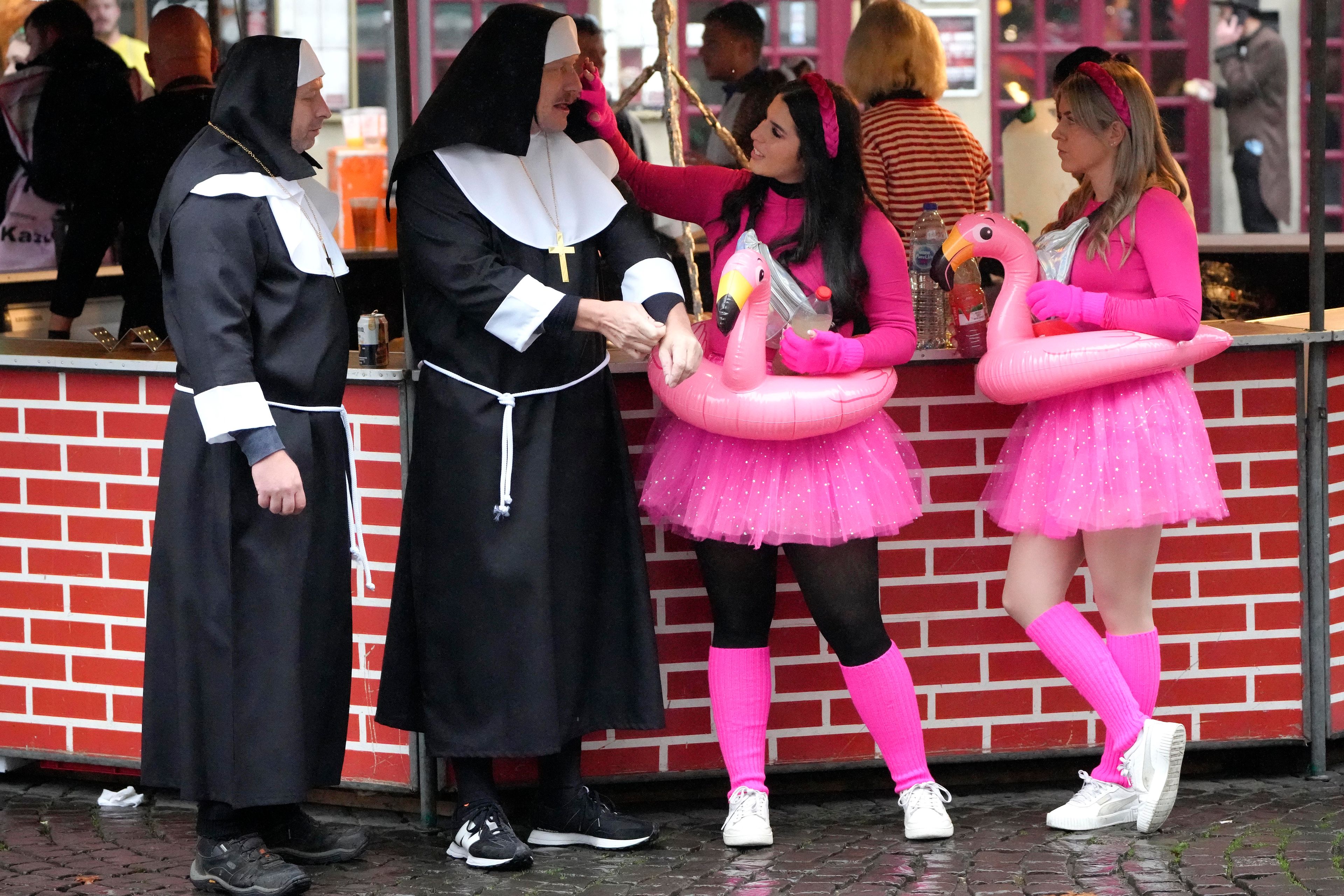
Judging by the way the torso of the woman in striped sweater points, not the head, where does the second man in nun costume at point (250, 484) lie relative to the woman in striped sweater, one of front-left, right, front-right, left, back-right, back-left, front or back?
back-left

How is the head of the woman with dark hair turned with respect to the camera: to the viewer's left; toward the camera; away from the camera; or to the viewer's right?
to the viewer's left

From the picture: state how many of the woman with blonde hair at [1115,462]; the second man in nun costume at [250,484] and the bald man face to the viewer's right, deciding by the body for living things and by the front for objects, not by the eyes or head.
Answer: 1

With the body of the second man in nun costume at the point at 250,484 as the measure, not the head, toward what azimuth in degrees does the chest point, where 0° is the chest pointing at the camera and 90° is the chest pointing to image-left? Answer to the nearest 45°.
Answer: approximately 270°

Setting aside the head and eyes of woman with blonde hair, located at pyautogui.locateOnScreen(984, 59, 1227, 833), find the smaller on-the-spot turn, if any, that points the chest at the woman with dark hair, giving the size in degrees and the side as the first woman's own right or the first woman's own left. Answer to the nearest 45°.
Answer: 0° — they already face them

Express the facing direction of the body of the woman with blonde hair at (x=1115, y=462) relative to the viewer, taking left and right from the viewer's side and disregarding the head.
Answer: facing to the left of the viewer

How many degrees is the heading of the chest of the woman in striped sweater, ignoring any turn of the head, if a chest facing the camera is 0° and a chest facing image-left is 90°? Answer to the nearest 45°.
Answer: approximately 180°

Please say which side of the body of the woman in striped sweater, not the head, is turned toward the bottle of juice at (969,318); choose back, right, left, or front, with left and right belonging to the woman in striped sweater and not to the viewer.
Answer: back

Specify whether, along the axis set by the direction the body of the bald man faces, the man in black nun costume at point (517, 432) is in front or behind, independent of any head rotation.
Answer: behind

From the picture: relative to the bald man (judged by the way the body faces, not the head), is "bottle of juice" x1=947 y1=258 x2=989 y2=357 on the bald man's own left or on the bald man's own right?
on the bald man's own right

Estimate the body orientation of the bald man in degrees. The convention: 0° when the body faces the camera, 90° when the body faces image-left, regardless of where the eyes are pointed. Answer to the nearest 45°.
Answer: approximately 180°

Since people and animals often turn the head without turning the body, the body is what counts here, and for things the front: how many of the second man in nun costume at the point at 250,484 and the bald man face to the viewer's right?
1
